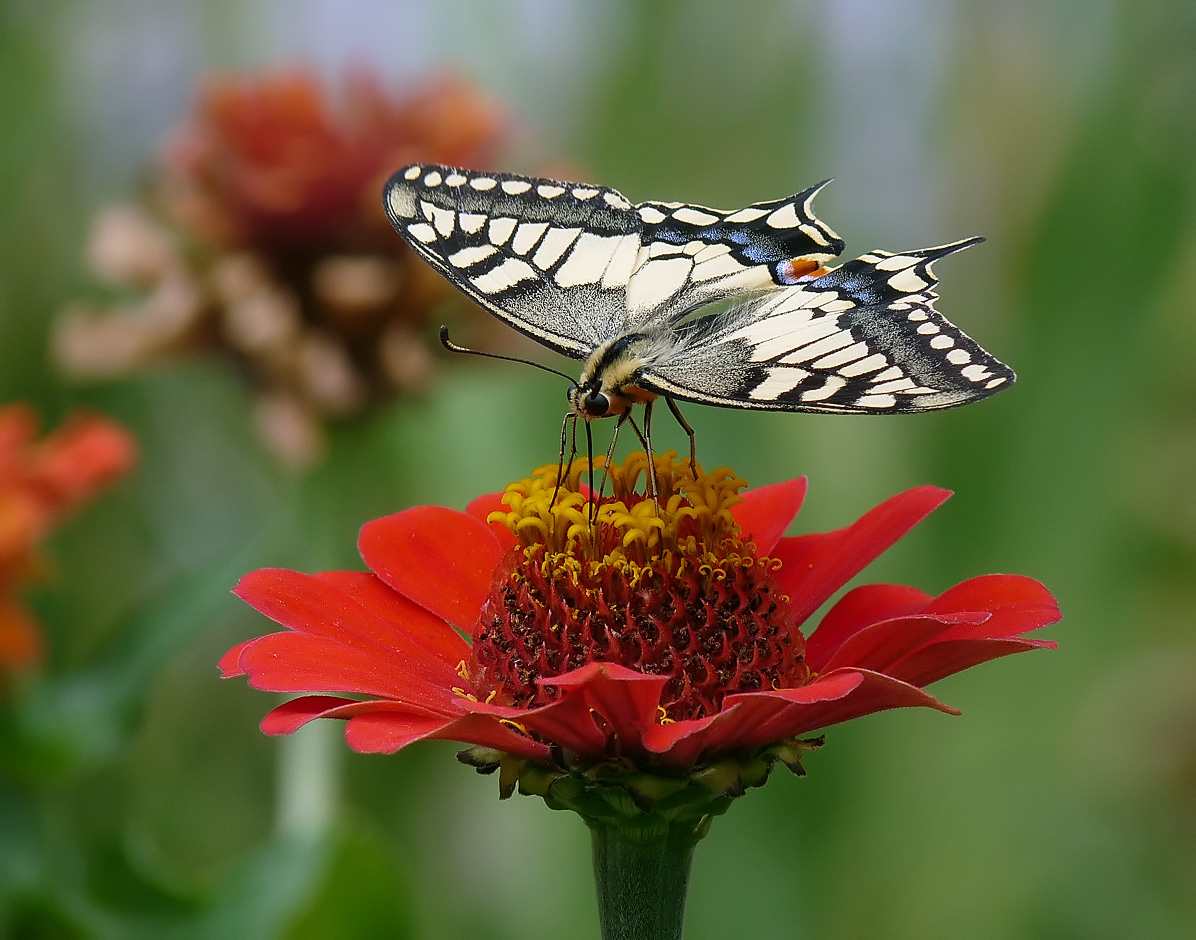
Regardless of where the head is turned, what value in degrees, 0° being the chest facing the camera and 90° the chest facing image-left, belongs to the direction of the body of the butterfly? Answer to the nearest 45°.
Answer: approximately 45°

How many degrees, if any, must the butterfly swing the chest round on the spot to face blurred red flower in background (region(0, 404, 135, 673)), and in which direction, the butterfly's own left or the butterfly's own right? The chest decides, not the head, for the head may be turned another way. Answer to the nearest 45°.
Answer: approximately 90° to the butterfly's own right
